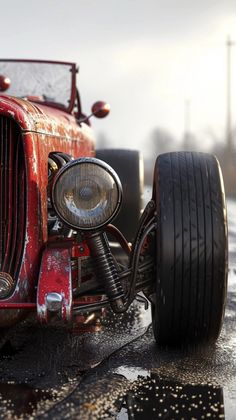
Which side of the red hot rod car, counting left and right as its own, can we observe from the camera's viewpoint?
front
